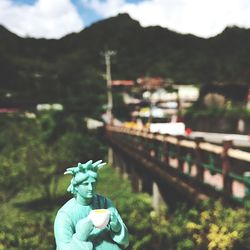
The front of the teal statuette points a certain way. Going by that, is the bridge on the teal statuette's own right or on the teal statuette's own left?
on the teal statuette's own left

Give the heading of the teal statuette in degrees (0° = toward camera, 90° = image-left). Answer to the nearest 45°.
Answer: approximately 315°
